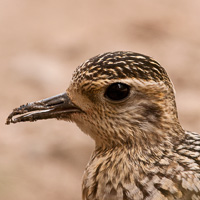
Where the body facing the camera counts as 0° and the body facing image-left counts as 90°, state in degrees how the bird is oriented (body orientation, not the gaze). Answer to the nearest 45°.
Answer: approximately 90°
